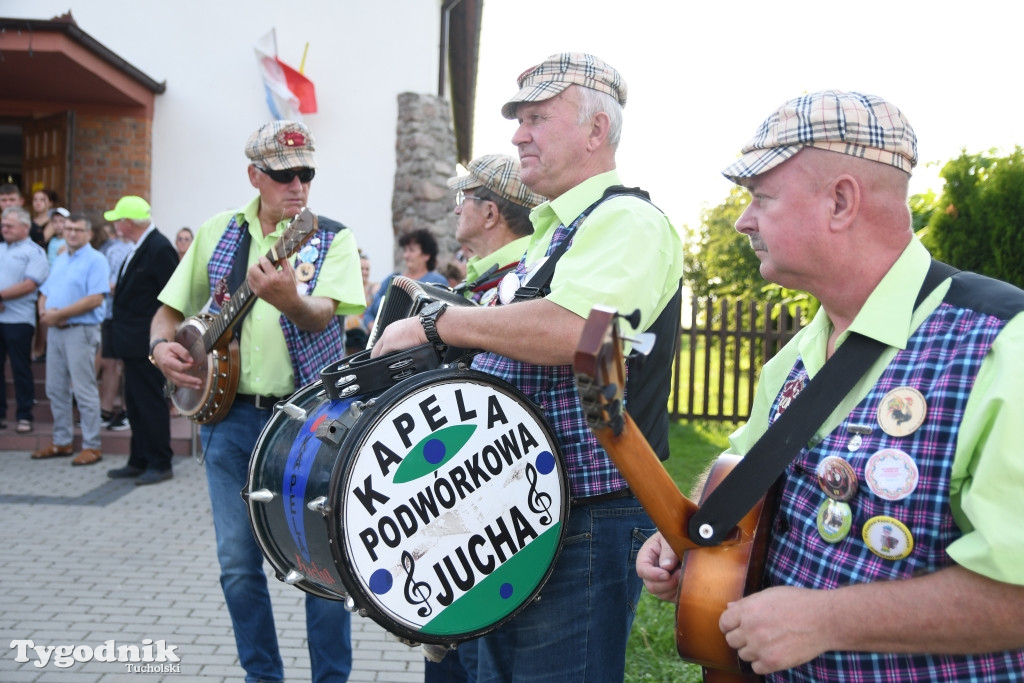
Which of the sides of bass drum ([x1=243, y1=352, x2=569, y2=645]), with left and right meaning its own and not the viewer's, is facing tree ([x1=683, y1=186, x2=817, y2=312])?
left

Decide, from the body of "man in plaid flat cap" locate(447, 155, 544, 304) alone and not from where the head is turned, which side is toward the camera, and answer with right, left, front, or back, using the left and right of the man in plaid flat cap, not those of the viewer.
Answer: left

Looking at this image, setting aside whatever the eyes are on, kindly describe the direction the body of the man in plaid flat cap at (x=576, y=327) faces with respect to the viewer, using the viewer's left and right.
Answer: facing to the left of the viewer

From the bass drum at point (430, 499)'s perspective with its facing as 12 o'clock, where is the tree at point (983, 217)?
The tree is roughly at 9 o'clock from the bass drum.

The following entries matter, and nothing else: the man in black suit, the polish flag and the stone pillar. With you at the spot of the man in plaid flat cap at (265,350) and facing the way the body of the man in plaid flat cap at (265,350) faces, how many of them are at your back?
3

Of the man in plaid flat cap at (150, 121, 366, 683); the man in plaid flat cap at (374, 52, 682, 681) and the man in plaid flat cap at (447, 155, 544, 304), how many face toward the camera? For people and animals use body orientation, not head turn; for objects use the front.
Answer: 1

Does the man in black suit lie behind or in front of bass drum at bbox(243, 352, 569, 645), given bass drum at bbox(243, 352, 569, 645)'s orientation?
behind

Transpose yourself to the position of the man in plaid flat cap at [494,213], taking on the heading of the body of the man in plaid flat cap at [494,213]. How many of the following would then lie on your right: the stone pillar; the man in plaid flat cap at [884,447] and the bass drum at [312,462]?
1

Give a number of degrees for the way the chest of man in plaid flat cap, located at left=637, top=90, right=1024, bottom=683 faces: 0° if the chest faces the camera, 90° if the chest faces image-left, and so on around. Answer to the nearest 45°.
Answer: approximately 45°

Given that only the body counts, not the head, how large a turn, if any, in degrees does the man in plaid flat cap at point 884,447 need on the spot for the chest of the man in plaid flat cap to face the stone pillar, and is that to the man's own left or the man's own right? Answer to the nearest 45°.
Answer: approximately 90° to the man's own right

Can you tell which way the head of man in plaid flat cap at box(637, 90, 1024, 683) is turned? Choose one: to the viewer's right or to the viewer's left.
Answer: to the viewer's left

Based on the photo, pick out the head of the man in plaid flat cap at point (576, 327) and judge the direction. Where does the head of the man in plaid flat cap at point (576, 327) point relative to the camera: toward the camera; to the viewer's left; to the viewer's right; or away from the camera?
to the viewer's left

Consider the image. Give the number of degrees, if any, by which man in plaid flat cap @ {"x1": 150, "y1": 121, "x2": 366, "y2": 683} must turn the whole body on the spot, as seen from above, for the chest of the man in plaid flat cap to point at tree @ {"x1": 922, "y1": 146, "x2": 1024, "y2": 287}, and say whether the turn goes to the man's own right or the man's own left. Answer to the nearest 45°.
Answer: approximately 90° to the man's own left
